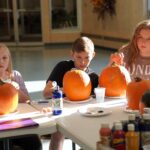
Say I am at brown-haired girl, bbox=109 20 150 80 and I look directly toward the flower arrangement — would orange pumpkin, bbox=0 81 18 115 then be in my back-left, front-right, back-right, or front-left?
back-left

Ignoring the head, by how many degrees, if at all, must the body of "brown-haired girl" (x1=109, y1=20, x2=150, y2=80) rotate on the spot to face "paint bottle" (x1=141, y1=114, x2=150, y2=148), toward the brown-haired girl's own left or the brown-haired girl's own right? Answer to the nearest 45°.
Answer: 0° — they already face it

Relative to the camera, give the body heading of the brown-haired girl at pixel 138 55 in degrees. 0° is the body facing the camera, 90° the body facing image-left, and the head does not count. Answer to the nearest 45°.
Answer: approximately 0°

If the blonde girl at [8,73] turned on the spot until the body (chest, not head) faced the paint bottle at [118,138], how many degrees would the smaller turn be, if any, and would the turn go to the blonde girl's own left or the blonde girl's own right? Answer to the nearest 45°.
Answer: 0° — they already face it

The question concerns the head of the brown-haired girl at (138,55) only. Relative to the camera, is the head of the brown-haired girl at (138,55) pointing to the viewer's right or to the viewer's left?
to the viewer's left
